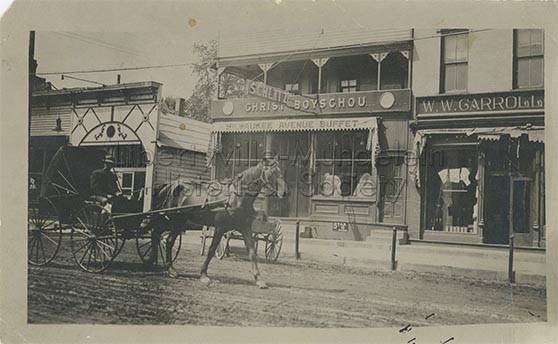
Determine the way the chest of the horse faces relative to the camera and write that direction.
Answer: to the viewer's right

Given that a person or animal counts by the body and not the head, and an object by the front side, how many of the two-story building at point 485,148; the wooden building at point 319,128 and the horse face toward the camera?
2

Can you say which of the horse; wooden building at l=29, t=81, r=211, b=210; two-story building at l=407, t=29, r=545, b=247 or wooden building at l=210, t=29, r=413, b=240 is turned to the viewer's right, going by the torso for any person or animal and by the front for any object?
the horse

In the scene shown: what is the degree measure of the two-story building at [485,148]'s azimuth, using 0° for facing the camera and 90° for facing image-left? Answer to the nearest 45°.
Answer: approximately 0°

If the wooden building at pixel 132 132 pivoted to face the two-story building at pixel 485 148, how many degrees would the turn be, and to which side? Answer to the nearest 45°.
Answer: approximately 135° to its left

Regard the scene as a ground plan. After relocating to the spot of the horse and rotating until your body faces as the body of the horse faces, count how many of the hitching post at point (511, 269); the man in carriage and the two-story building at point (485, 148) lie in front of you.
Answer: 2

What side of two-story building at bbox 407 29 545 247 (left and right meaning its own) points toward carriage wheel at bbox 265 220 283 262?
right

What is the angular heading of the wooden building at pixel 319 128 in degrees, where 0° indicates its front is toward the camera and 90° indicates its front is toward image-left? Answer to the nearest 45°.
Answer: approximately 0°

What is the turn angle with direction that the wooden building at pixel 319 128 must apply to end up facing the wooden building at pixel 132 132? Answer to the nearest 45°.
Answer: approximately 90° to its right

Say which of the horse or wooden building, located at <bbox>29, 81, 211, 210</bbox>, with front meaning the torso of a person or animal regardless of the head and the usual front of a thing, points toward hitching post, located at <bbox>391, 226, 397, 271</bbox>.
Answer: the horse
